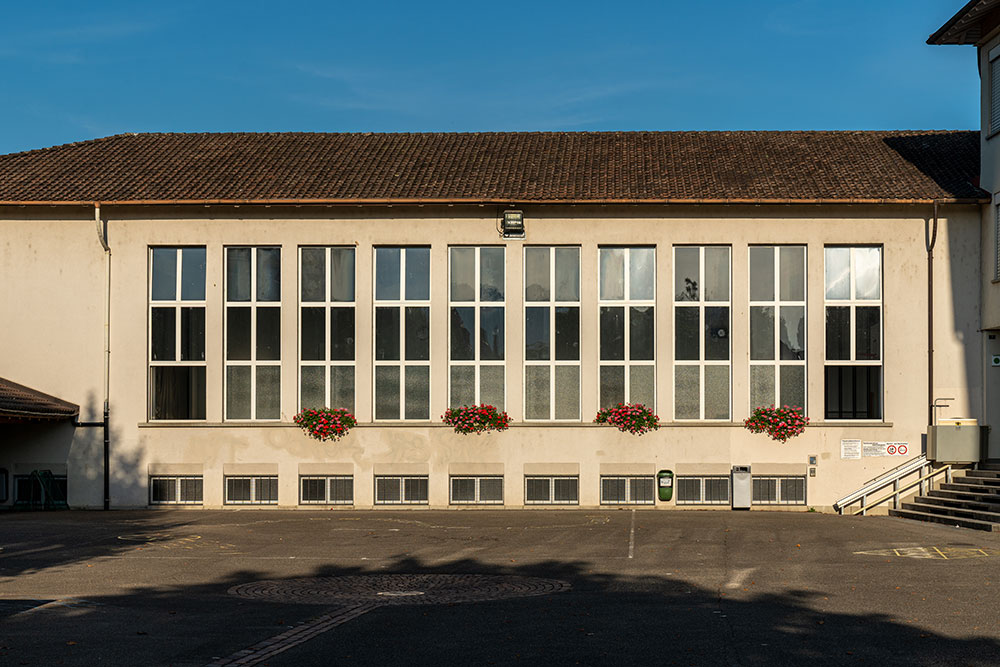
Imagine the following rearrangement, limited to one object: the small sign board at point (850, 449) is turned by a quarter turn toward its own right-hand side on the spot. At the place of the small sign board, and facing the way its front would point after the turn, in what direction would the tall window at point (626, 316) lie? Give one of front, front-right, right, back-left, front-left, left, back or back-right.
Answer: front

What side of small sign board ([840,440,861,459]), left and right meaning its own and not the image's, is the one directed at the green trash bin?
right

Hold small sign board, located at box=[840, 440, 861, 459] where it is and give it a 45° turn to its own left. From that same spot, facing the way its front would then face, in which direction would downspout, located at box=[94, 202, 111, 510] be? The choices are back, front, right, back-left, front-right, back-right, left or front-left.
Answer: back-right

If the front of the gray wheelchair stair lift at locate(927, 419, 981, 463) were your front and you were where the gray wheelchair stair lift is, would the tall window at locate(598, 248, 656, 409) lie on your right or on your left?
on your right

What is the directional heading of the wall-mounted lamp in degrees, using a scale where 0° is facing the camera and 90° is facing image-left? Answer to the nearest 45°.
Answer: approximately 0°

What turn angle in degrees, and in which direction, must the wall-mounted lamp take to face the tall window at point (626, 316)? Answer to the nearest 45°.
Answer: approximately 90° to its left

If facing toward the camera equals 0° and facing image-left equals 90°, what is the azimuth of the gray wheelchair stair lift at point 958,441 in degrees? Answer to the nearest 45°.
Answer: approximately 0°

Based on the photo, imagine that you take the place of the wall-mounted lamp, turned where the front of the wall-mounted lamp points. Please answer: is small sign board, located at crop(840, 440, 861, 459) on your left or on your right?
on your left
